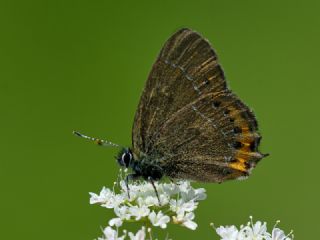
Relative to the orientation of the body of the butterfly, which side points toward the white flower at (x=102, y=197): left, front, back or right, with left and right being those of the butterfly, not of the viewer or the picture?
front

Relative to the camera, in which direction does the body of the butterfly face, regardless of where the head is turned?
to the viewer's left
